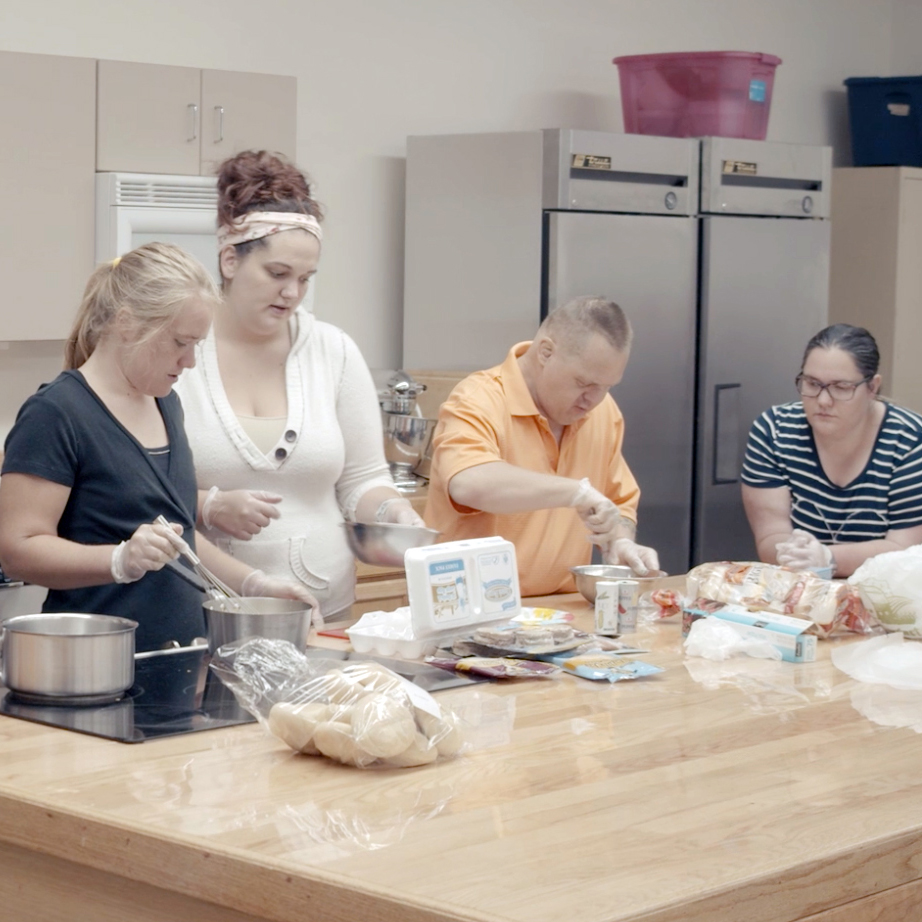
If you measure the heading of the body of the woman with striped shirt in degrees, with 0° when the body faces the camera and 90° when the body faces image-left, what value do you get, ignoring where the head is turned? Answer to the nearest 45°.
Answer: approximately 45°

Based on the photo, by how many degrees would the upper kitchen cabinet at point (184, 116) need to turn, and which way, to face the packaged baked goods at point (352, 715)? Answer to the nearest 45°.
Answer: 0° — it already faces it

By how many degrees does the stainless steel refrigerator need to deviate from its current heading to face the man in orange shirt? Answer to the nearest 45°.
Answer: approximately 45° to its right

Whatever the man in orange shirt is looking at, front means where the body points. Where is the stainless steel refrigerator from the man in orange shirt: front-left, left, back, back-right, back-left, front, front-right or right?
back-left

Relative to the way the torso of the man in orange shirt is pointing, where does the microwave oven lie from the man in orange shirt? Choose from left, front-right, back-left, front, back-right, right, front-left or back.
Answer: back

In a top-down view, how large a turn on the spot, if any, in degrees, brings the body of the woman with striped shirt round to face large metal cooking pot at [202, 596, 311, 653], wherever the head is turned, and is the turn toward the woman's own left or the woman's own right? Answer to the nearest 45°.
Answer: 0° — they already face it

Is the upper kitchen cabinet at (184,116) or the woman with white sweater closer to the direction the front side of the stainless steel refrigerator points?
the woman with white sweater

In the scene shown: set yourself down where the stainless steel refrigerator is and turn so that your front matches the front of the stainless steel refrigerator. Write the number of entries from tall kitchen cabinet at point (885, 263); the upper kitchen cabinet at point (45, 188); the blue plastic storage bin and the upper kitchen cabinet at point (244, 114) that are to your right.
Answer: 2
